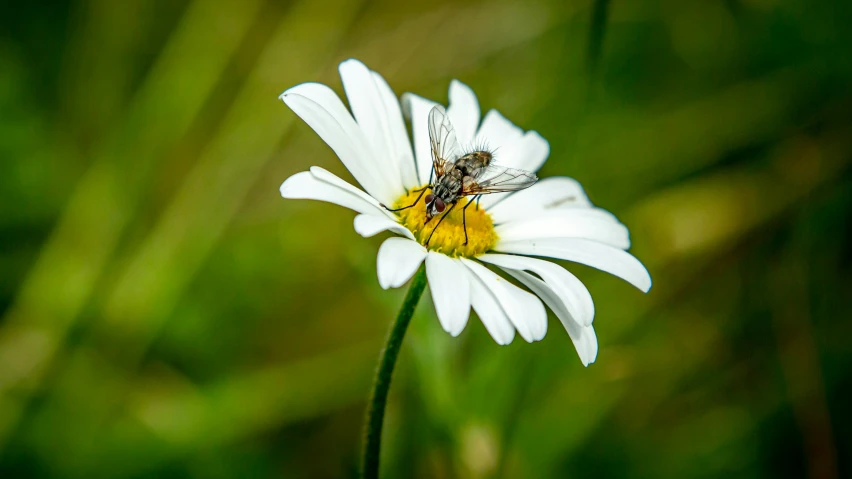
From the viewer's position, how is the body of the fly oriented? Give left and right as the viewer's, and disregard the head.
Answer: facing the viewer and to the left of the viewer
